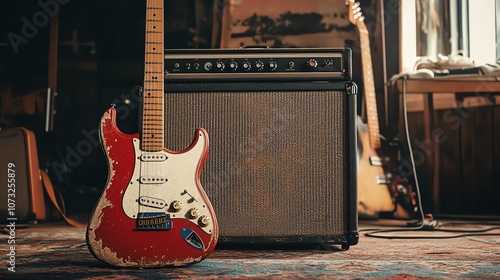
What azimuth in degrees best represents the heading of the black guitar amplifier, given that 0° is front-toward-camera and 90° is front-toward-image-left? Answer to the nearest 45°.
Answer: approximately 0°

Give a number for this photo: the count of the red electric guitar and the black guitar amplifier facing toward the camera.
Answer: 2

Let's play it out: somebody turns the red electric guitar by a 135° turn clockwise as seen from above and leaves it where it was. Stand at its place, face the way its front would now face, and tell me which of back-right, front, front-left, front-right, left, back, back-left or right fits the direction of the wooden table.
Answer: right

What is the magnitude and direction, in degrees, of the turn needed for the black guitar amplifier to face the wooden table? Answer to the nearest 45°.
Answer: approximately 135° to its left
